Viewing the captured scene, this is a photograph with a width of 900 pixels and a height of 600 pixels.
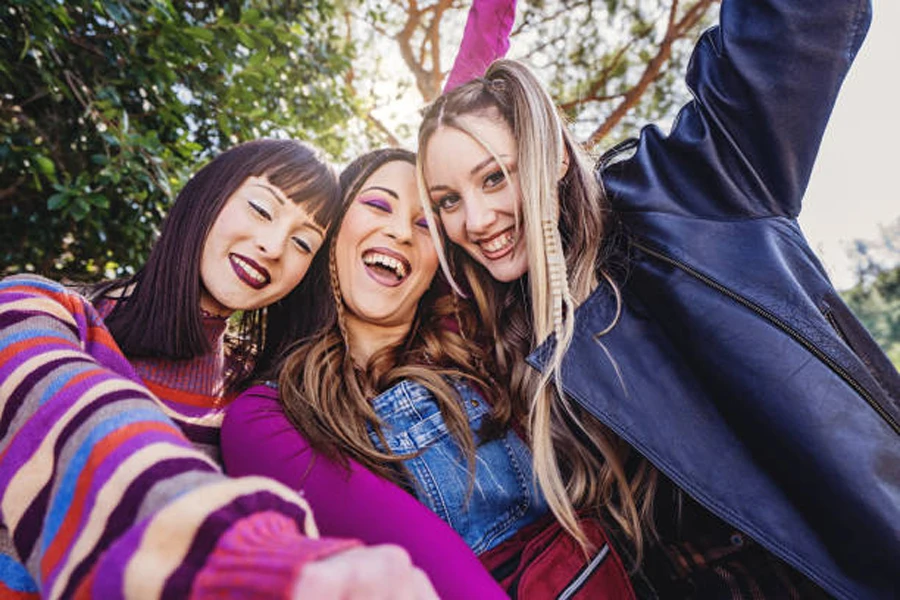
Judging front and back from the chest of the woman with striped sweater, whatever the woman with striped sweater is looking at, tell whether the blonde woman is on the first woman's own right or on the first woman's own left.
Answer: on the first woman's own left

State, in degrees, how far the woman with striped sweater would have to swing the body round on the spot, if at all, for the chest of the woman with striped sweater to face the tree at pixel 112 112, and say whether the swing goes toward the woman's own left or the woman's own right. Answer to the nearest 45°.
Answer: approximately 135° to the woman's own left

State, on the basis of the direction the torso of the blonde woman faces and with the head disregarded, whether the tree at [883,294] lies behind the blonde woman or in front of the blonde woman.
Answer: behind

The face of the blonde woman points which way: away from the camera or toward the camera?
toward the camera

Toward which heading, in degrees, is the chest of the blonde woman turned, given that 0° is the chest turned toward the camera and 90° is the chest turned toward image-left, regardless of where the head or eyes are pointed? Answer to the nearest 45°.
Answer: approximately 45°

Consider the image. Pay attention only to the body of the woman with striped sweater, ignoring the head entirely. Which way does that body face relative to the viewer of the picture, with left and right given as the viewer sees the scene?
facing the viewer and to the right of the viewer

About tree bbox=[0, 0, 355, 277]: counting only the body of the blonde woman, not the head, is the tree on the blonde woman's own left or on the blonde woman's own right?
on the blonde woman's own right

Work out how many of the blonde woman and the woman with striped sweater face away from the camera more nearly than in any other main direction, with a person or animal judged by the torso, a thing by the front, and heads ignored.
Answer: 0
